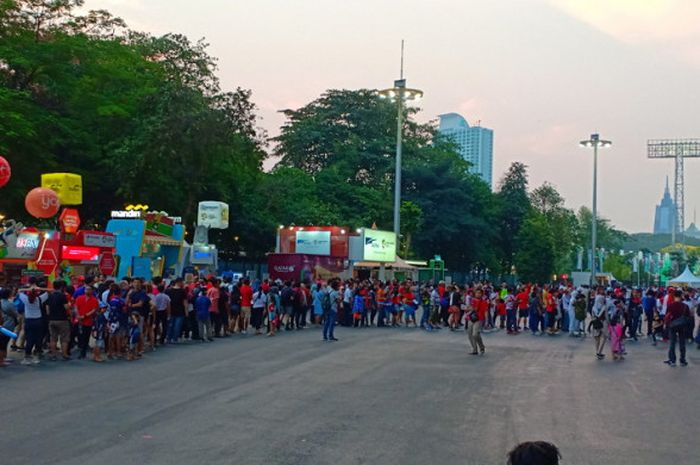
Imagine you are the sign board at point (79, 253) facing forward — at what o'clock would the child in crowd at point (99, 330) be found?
The child in crowd is roughly at 12 o'clock from the sign board.

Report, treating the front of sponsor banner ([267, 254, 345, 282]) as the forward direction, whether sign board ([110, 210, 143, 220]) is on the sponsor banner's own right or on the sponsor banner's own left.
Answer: on the sponsor banner's own right

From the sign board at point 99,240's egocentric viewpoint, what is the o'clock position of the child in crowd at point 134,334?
The child in crowd is roughly at 12 o'clock from the sign board.

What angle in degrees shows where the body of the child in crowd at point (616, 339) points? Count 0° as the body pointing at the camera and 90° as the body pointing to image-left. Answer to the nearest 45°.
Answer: approximately 180°

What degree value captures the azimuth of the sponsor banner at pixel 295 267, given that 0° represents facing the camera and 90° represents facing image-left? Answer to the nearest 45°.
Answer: approximately 0°

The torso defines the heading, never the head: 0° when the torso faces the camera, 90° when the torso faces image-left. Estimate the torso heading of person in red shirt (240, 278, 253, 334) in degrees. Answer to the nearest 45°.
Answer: approximately 180°

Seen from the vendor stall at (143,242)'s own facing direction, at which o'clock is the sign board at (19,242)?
The sign board is roughly at 3 o'clock from the vendor stall.

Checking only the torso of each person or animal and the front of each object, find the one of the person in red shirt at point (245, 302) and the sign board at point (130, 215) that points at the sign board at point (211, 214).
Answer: the person in red shirt
